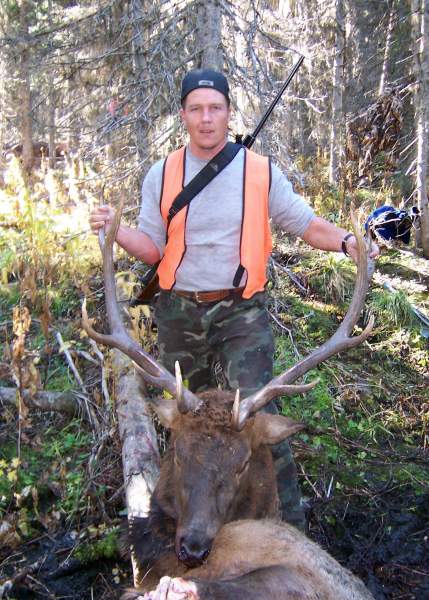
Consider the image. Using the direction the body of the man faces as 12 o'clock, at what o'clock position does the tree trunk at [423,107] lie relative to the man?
The tree trunk is roughly at 7 o'clock from the man.

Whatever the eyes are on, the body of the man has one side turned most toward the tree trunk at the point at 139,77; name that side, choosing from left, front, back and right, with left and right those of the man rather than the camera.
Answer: back

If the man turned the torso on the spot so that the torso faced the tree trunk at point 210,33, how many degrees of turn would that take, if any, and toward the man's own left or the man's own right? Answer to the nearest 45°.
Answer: approximately 180°

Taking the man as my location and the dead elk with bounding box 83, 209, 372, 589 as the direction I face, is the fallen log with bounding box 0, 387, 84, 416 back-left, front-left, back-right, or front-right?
back-right

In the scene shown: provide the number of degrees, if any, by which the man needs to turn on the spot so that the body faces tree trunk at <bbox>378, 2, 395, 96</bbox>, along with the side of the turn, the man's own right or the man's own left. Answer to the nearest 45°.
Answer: approximately 180°

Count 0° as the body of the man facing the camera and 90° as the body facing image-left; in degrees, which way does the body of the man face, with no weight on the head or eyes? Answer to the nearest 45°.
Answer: approximately 0°
